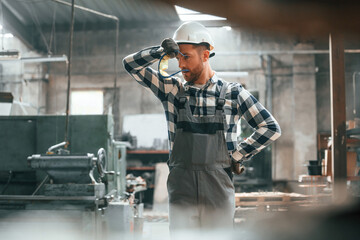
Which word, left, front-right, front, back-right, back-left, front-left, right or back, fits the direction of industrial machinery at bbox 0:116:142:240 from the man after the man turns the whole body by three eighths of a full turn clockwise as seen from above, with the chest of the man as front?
front

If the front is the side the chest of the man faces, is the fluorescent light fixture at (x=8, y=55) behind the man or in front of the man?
behind

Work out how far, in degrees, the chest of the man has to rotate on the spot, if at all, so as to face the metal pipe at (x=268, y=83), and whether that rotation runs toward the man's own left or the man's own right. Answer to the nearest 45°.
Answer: approximately 180°

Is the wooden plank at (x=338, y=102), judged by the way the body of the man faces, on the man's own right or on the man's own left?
on the man's own left

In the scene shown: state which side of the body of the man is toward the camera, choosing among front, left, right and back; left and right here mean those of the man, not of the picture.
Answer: front

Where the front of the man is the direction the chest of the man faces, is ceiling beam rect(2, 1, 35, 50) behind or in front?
behind

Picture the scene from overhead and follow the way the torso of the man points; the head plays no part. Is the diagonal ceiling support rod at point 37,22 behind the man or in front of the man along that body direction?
behind

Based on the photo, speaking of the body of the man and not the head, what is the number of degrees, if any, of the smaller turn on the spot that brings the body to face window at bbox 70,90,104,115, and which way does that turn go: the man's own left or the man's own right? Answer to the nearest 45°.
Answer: approximately 180°
